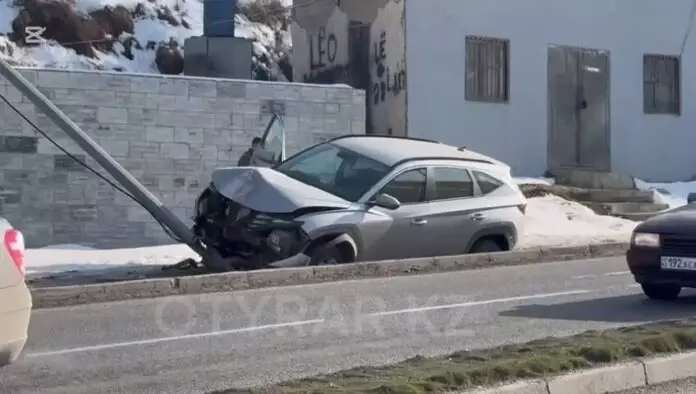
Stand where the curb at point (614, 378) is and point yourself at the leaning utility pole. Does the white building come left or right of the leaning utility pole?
right

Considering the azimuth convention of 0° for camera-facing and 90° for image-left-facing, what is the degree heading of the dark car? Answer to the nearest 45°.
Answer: approximately 45°

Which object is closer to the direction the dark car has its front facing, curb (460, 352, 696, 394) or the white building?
the curb

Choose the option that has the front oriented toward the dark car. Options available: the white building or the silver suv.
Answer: the white building

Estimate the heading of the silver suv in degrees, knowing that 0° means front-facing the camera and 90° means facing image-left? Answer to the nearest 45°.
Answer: approximately 45°

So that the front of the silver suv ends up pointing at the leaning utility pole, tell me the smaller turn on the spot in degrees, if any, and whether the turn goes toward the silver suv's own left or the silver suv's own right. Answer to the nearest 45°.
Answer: approximately 45° to the silver suv's own right

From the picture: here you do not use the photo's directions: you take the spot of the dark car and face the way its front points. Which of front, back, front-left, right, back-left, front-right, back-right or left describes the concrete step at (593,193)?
back-right

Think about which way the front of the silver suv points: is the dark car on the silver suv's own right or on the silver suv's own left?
on the silver suv's own left

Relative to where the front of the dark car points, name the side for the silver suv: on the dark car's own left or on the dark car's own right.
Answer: on the dark car's own right
